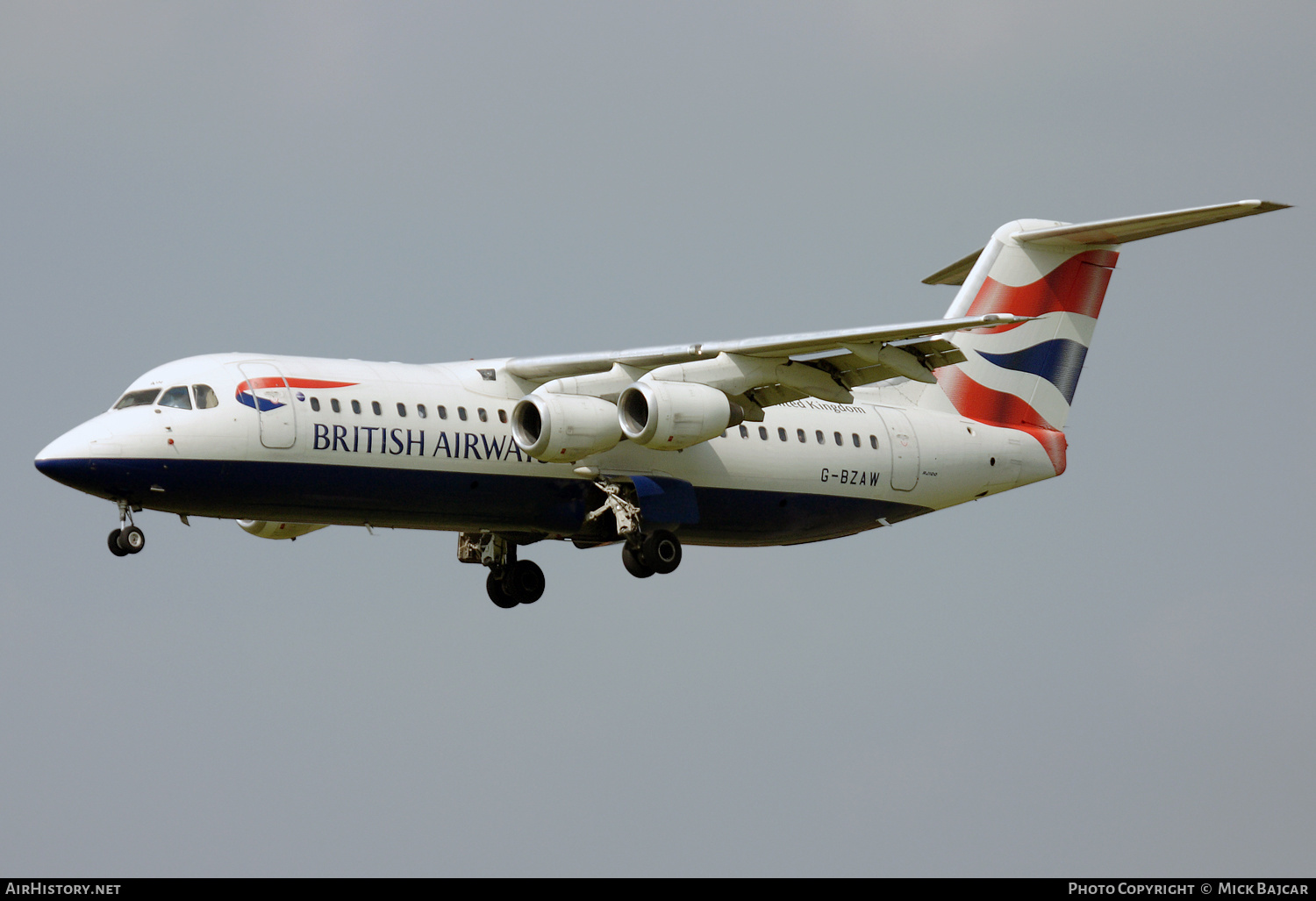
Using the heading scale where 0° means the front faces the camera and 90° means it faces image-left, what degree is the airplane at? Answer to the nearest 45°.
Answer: approximately 45°
